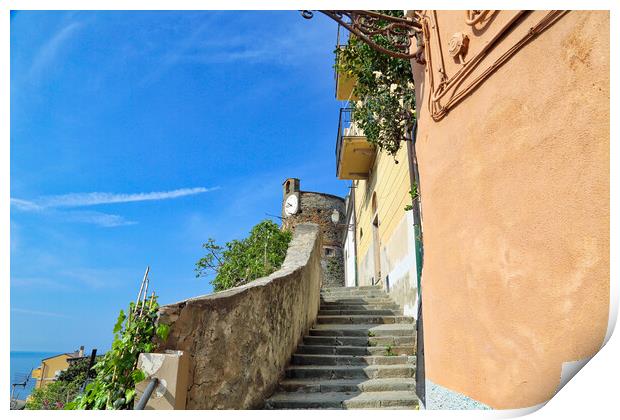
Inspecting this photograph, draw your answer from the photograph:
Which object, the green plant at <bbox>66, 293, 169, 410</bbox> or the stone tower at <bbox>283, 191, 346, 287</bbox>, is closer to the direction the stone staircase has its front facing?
the green plant

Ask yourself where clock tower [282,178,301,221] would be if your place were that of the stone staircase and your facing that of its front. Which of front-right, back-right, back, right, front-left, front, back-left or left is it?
back

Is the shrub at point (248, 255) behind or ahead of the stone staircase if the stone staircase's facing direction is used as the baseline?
behind

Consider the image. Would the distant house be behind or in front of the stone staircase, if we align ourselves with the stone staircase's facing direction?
behind

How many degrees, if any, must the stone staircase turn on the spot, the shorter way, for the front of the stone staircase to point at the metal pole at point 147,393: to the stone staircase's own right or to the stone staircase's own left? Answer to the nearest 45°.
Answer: approximately 45° to the stone staircase's own right

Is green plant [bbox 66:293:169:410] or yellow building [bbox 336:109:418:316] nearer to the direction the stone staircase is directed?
the green plant

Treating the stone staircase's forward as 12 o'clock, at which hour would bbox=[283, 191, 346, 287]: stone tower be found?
The stone tower is roughly at 6 o'clock from the stone staircase.

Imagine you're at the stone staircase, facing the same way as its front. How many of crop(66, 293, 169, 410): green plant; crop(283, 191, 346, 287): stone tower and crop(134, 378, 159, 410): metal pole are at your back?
1

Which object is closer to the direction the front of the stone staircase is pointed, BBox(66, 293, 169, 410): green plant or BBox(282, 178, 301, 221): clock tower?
the green plant

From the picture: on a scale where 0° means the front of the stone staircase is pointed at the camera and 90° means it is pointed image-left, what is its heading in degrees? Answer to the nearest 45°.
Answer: approximately 0°
